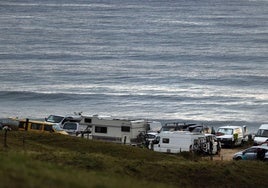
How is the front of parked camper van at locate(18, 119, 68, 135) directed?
to the viewer's right

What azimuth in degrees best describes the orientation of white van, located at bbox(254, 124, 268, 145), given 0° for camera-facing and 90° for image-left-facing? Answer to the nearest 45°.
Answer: approximately 45°

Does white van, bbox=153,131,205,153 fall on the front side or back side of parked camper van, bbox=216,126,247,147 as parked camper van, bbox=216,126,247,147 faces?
on the front side

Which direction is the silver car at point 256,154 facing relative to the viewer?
to the viewer's left

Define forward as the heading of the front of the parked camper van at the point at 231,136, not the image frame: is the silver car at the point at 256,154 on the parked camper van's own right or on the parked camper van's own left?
on the parked camper van's own left

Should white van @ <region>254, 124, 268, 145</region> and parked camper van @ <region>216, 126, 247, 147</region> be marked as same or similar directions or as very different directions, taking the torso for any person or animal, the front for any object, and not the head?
same or similar directions

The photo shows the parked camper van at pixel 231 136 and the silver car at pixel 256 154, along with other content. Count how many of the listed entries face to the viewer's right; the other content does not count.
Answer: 0

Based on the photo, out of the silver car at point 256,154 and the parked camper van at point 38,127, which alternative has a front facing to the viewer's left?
the silver car

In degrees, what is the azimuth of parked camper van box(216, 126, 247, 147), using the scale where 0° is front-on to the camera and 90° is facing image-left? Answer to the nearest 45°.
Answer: approximately 45°
